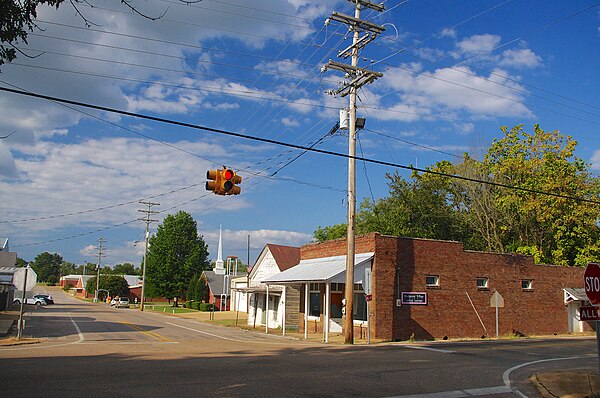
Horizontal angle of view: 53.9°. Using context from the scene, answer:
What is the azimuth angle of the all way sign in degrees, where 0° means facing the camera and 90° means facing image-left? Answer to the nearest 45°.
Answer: approximately 0°

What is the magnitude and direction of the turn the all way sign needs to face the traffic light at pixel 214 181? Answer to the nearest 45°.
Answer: approximately 90° to its right

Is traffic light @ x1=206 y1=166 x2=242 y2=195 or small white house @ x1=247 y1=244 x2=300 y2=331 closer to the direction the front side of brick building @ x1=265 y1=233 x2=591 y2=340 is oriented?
the traffic light
